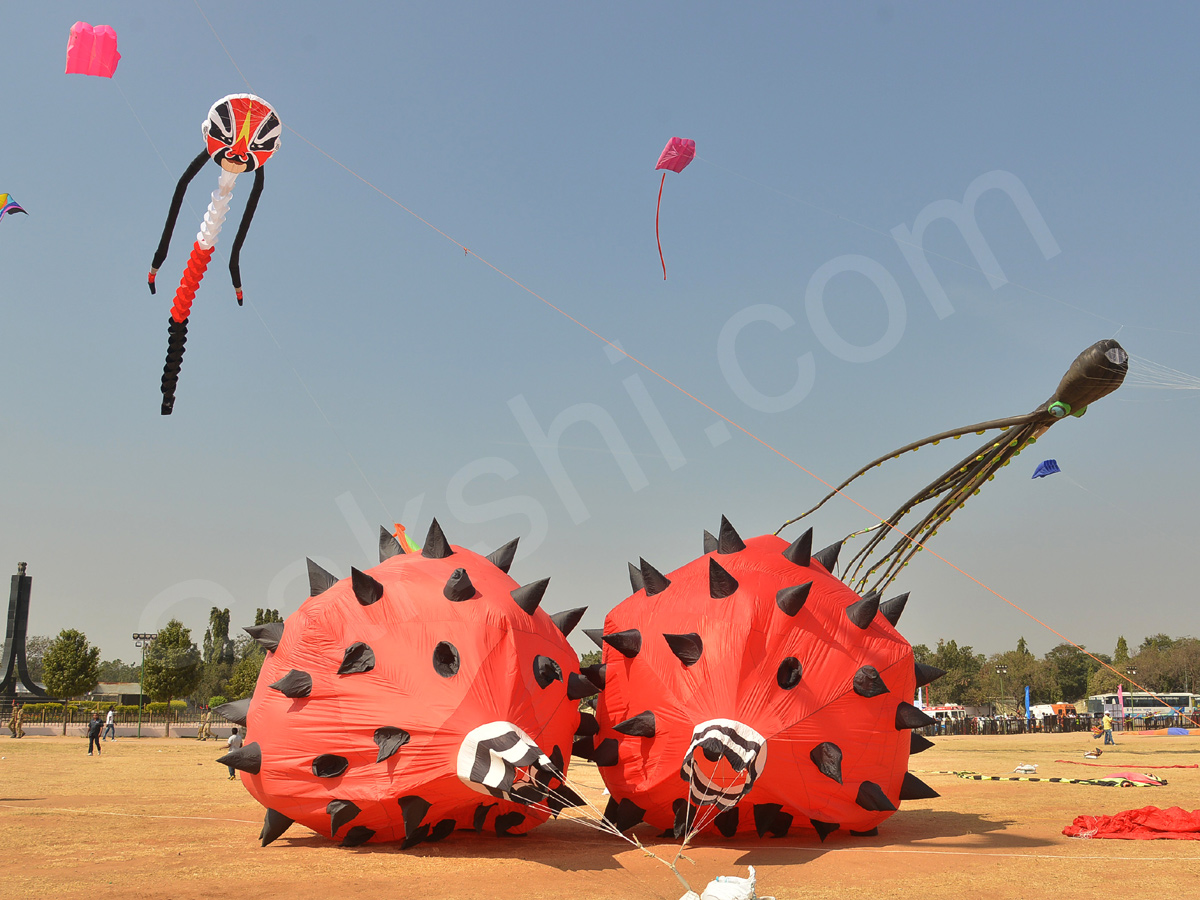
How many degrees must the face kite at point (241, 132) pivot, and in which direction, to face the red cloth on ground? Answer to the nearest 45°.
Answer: approximately 90° to its left

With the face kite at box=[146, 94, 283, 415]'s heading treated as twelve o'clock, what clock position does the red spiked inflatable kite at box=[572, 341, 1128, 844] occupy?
The red spiked inflatable kite is roughly at 10 o'clock from the face kite.

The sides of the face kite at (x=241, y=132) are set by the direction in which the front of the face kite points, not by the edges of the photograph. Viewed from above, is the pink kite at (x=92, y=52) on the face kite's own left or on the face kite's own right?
on the face kite's own right

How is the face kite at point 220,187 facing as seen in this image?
toward the camera
